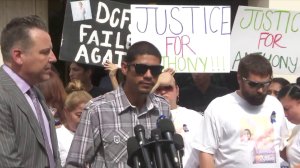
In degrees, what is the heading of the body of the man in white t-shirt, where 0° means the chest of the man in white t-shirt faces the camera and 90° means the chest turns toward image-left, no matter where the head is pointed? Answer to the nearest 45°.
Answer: approximately 315°

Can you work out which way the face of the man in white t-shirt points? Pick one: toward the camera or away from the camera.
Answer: toward the camera

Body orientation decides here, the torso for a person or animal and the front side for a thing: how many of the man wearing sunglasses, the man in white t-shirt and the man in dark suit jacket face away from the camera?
0

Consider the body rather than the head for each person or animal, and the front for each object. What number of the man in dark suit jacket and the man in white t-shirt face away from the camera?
0

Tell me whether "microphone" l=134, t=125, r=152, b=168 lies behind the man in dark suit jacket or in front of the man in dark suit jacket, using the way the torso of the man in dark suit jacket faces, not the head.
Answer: in front

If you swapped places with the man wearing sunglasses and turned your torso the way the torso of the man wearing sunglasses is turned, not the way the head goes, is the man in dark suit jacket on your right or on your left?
on your right

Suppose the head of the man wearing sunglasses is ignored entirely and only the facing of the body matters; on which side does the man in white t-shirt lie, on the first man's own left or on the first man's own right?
on the first man's own left

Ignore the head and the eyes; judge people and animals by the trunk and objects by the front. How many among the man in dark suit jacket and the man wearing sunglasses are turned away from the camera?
0

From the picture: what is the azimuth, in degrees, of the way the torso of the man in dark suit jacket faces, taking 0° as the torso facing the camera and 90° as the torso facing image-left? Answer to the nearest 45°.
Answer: approximately 270°

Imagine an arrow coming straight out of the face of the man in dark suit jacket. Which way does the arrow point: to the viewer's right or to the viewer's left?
to the viewer's right

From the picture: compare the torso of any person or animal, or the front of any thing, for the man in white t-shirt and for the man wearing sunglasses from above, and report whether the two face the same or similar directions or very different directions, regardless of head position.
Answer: same or similar directions
